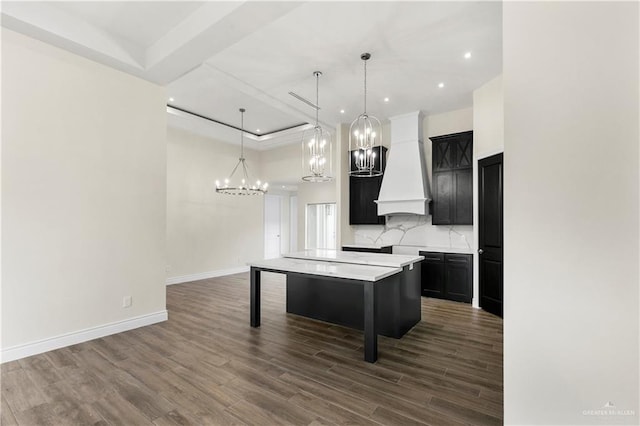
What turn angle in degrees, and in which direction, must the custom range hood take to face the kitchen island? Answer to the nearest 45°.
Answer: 0° — it already faces it

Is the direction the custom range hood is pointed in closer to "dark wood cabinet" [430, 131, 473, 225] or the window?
the dark wood cabinet

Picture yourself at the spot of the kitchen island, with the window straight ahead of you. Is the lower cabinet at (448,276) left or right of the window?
right

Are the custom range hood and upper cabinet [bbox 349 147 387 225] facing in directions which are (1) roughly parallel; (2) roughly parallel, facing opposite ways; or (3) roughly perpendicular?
roughly parallel

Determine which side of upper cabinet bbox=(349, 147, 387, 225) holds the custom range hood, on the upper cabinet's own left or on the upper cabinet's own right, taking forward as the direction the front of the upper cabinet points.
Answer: on the upper cabinet's own left

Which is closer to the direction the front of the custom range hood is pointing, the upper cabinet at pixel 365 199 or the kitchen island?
the kitchen island

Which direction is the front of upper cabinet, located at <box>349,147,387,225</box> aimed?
toward the camera

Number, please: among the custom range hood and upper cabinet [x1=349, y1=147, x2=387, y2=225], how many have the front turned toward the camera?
2

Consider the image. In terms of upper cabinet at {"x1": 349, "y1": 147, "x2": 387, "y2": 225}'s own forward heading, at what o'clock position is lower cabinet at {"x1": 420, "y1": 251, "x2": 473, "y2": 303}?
The lower cabinet is roughly at 10 o'clock from the upper cabinet.

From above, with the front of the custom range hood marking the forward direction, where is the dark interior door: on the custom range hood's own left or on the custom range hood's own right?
on the custom range hood's own left

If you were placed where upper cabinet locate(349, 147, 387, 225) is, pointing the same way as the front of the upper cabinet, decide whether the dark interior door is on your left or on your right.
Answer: on your left

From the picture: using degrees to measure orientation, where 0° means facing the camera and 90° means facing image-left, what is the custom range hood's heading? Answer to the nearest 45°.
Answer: approximately 0°

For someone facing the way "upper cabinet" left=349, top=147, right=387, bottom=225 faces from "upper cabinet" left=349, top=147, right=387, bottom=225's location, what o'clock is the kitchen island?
The kitchen island is roughly at 12 o'clock from the upper cabinet.

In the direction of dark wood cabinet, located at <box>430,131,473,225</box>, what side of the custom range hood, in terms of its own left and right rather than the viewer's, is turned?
left
